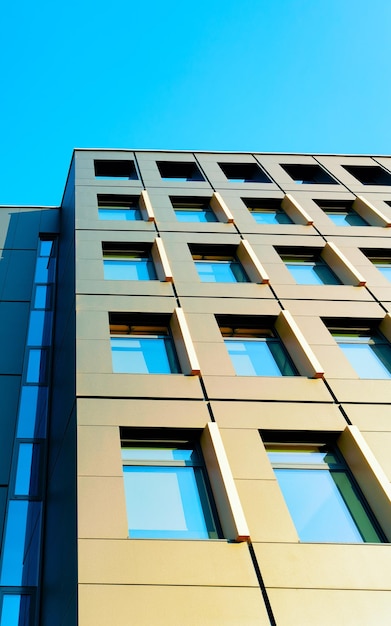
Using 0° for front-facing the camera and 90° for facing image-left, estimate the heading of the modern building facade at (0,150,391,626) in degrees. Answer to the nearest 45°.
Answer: approximately 0°
